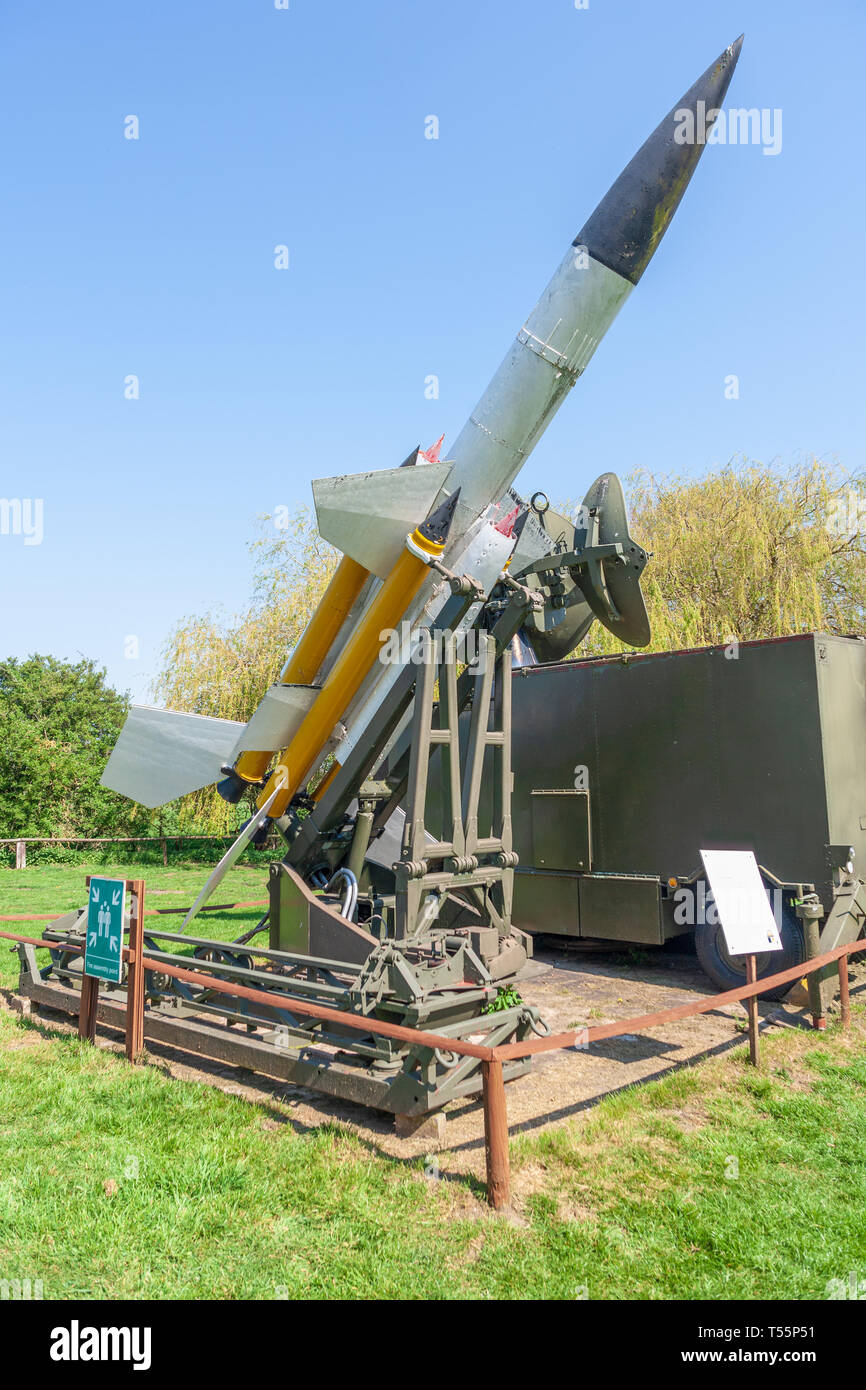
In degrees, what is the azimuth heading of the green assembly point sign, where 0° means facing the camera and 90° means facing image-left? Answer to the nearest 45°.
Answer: approximately 45°

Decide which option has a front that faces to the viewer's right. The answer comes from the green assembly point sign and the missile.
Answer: the missile

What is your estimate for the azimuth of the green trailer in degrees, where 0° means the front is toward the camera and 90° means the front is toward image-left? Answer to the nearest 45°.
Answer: approximately 315°

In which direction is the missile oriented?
to the viewer's right

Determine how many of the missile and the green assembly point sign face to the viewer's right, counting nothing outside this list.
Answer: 1

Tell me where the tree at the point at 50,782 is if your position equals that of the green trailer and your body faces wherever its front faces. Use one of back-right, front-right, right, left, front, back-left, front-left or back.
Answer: back
